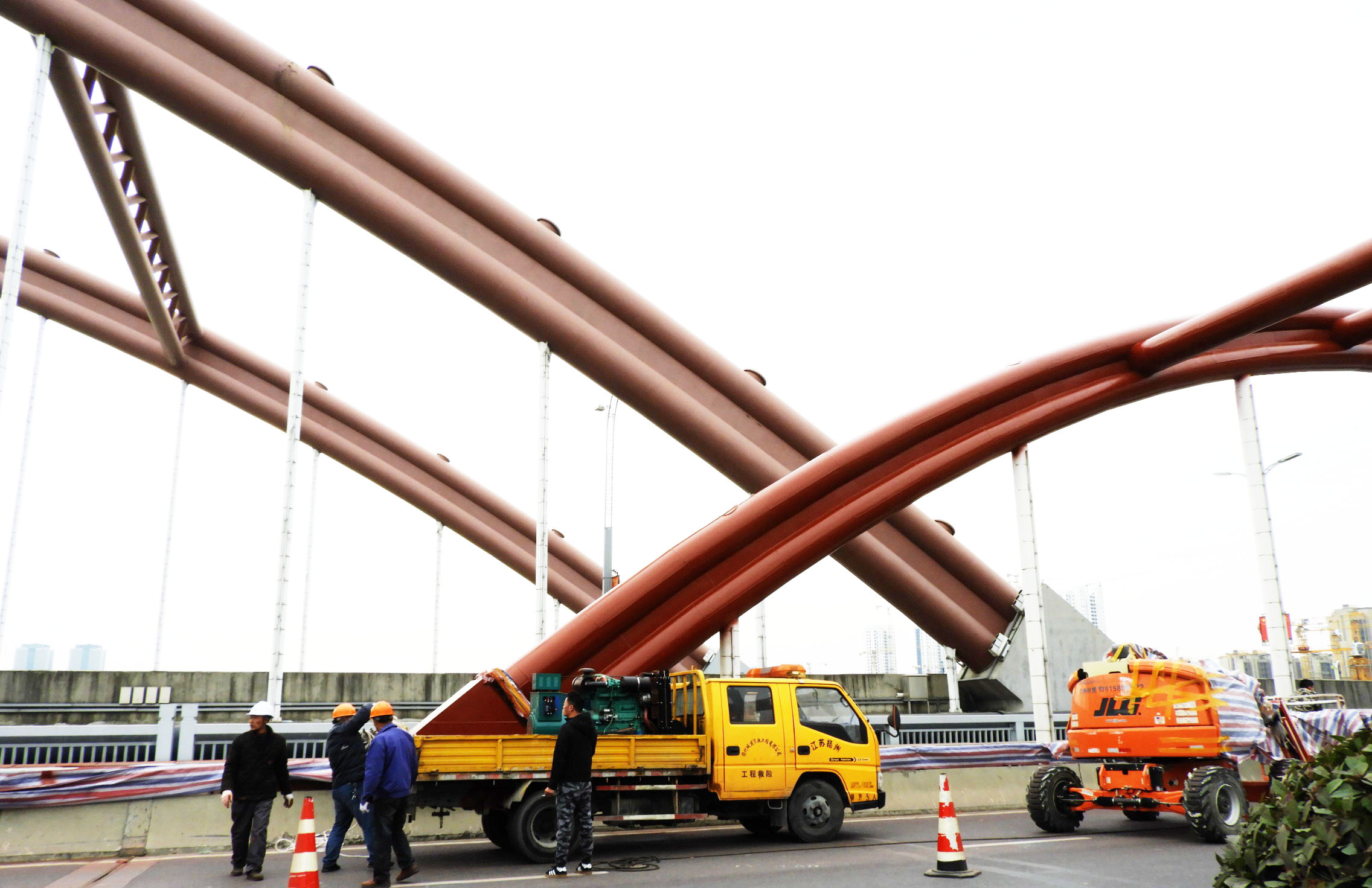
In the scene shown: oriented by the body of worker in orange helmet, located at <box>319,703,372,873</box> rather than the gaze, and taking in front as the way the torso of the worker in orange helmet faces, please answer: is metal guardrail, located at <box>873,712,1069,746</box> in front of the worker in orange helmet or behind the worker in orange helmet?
in front

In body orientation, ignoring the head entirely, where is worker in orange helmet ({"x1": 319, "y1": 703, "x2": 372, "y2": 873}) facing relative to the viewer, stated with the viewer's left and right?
facing away from the viewer and to the right of the viewer

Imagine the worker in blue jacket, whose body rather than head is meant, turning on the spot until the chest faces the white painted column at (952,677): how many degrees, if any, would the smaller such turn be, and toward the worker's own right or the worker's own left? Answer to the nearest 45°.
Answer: approximately 90° to the worker's own right

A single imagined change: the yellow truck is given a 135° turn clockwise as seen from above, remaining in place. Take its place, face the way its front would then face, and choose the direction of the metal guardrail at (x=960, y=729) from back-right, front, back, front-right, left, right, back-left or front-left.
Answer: back

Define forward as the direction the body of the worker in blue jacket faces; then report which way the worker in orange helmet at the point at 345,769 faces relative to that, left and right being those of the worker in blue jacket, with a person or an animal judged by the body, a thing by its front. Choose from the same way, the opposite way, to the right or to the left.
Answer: to the right

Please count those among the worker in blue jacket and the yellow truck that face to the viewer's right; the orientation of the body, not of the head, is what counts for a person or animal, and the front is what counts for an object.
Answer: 1

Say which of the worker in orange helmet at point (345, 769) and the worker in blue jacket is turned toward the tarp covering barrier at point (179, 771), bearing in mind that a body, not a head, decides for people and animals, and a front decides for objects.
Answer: the worker in blue jacket

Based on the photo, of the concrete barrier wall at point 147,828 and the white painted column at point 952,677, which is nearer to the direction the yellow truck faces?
the white painted column

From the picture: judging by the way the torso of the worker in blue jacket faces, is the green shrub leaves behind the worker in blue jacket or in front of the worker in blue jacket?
behind

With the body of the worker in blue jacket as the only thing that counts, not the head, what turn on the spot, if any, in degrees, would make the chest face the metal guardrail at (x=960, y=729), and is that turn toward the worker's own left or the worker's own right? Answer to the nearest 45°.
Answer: approximately 90° to the worker's own right

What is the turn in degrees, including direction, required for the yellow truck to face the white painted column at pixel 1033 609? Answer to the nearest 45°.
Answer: approximately 45° to its left

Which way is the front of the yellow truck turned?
to the viewer's right

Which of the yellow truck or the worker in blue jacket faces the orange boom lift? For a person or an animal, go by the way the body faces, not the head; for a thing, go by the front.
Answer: the yellow truck

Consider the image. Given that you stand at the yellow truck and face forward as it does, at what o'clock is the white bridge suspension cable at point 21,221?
The white bridge suspension cable is roughly at 6 o'clock from the yellow truck.

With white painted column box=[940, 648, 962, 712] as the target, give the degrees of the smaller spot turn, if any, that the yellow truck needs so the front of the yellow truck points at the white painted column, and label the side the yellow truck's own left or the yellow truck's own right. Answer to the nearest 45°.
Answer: approximately 45° to the yellow truck's own left

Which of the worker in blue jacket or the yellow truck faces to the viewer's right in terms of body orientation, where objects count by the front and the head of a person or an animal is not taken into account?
the yellow truck
